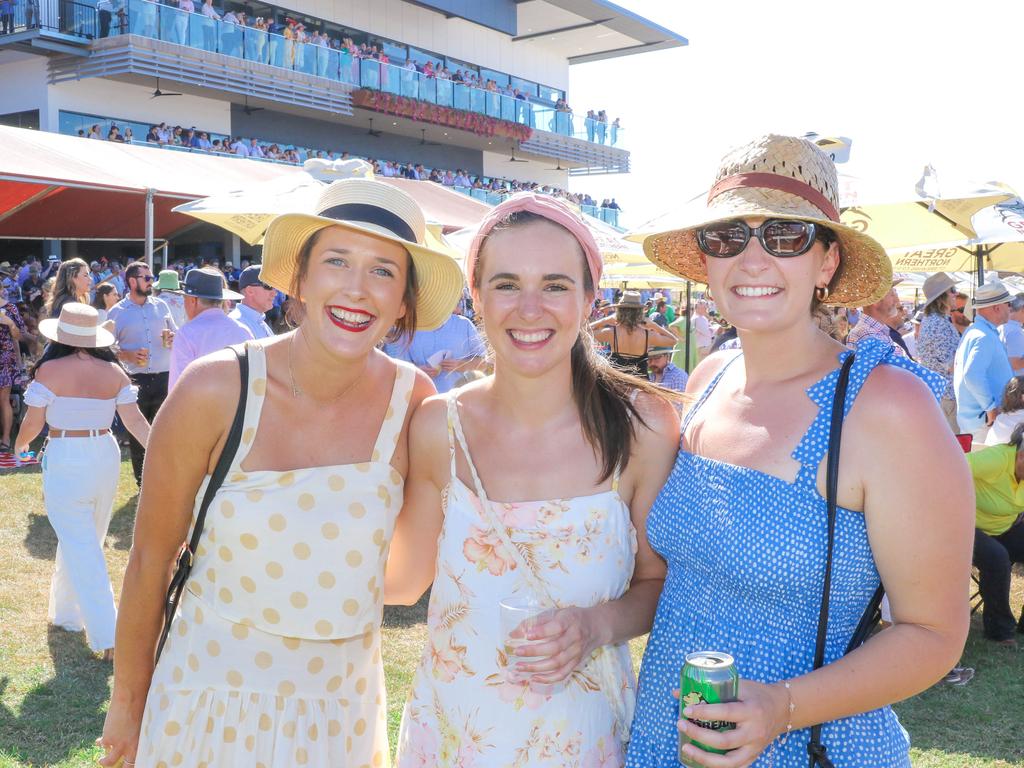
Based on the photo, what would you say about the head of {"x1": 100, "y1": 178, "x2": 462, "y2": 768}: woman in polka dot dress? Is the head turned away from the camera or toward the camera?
toward the camera

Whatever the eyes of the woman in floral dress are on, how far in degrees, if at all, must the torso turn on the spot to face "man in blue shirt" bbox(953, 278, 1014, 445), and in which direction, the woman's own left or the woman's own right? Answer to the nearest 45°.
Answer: approximately 135° to the woman's own left

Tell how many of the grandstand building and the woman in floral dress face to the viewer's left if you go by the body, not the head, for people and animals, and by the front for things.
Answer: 0

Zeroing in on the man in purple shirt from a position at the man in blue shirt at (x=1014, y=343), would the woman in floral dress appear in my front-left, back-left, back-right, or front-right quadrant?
front-left

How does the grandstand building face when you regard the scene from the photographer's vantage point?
facing the viewer and to the right of the viewer

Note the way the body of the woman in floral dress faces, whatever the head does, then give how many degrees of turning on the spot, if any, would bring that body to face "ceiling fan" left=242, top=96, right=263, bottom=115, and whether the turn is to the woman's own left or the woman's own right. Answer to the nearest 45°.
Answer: approximately 180°

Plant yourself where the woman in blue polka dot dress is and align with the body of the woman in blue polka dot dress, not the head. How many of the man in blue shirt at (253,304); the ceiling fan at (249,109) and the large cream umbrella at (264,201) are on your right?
3

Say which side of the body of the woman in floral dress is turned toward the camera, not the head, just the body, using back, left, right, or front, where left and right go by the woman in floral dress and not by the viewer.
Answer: front

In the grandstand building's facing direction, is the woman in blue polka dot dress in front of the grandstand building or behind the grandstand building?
in front

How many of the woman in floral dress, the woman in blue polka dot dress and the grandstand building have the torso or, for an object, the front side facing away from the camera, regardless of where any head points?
0

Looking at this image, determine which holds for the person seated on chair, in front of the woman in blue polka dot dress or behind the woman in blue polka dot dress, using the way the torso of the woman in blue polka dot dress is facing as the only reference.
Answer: behind

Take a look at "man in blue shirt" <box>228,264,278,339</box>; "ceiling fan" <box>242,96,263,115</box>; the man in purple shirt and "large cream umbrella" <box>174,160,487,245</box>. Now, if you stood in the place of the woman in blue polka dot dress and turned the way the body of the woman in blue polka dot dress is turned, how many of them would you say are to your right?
4

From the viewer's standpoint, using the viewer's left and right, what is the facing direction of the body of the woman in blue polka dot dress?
facing the viewer and to the left of the viewer

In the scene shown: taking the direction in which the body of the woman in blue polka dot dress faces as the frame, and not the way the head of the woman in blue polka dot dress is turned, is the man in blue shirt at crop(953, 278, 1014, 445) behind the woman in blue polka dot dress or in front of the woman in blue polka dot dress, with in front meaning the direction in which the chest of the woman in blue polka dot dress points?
behind

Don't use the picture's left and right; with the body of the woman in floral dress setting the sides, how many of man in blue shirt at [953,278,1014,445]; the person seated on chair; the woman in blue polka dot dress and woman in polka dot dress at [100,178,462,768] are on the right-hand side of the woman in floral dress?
1

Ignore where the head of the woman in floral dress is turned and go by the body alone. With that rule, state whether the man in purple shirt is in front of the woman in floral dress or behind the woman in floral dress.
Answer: behind
